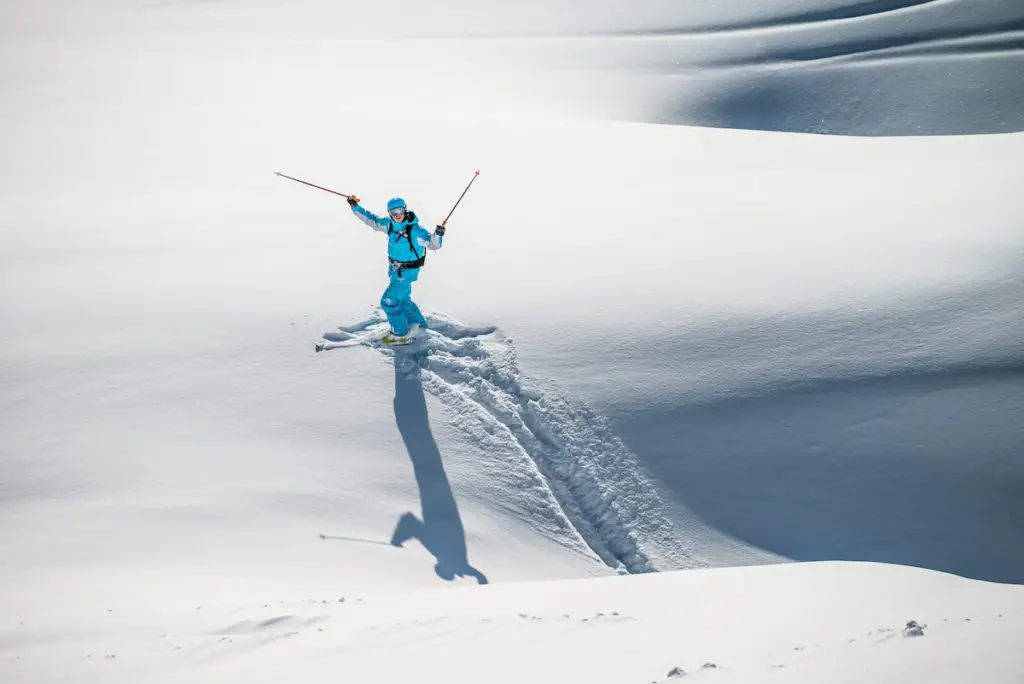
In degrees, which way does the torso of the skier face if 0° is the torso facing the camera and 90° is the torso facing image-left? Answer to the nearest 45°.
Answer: approximately 45°
